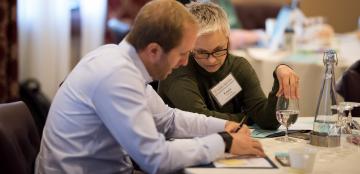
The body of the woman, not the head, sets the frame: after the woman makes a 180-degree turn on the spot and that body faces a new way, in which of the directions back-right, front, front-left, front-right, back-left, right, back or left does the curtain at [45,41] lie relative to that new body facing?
front-left

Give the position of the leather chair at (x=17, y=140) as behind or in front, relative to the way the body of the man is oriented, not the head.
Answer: behind

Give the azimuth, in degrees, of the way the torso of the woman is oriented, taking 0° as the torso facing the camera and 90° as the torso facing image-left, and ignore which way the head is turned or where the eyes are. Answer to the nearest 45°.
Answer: approximately 0°

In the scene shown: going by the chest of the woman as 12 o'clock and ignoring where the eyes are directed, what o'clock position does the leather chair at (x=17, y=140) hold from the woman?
The leather chair is roughly at 2 o'clock from the woman.

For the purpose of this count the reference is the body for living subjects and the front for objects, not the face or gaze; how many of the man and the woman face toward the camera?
1

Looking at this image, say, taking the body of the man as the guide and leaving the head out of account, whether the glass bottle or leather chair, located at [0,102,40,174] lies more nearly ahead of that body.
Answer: the glass bottle

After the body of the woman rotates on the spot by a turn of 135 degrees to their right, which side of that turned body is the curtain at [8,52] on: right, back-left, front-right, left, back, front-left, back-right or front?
front

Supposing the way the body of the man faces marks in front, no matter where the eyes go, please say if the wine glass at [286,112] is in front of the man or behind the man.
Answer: in front

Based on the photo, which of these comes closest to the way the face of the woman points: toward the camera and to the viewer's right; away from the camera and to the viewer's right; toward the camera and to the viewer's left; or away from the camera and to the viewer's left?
toward the camera and to the viewer's left

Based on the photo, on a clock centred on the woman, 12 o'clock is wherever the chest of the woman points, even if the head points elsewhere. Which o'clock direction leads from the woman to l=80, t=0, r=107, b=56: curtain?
The curtain is roughly at 5 o'clock from the woman.

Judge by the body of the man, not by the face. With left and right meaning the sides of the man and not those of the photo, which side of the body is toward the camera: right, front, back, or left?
right

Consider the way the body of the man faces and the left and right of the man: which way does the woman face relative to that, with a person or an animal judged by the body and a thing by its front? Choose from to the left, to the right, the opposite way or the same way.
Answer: to the right

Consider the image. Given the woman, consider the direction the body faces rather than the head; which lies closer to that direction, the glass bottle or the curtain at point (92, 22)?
the glass bottle
